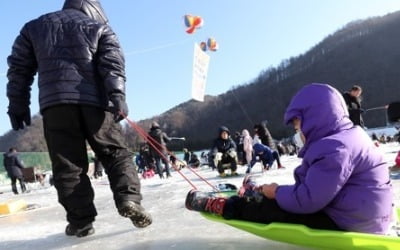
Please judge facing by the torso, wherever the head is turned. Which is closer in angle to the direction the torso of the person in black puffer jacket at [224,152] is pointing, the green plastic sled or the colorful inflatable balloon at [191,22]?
the green plastic sled

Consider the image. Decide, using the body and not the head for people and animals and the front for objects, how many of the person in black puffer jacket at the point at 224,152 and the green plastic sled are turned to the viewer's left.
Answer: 1

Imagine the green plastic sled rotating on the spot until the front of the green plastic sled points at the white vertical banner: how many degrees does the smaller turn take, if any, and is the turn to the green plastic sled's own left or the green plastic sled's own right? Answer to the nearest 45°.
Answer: approximately 90° to the green plastic sled's own right

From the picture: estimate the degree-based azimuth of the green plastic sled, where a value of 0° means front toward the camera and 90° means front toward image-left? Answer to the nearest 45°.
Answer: approximately 90°

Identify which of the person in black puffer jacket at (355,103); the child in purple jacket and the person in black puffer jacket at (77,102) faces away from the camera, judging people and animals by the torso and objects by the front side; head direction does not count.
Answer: the person in black puffer jacket at (77,102)

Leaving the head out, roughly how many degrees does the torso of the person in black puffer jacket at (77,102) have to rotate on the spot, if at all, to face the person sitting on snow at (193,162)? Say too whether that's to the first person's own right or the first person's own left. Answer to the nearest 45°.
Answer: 0° — they already face them

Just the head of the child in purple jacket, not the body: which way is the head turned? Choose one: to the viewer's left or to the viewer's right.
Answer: to the viewer's left

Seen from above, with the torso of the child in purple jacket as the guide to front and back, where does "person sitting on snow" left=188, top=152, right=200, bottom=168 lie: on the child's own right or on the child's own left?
on the child's own right

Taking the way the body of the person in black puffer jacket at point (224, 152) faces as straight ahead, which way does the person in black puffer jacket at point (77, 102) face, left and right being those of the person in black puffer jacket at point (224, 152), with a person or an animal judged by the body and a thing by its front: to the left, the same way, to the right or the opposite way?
the opposite way

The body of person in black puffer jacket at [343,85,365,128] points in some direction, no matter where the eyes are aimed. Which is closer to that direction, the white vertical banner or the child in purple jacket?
the child in purple jacket

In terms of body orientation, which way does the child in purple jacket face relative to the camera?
to the viewer's left

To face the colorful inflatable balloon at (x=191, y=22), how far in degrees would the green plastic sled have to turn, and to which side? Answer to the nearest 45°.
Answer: approximately 90° to its right

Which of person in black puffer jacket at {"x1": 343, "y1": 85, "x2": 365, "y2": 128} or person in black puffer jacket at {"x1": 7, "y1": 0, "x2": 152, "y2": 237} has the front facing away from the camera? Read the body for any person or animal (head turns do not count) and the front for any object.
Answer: person in black puffer jacket at {"x1": 7, "y1": 0, "x2": 152, "y2": 237}
